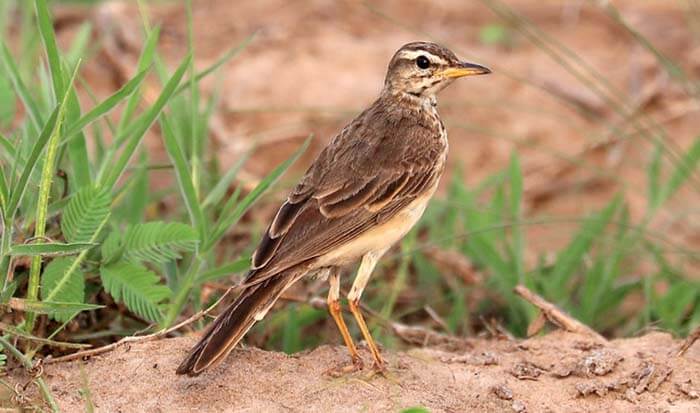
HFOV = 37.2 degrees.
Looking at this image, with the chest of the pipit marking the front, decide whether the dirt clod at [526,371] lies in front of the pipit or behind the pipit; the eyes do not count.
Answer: in front

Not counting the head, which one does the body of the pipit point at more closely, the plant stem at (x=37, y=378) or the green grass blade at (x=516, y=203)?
the green grass blade

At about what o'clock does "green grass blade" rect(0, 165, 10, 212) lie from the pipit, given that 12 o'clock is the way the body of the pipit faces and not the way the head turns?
The green grass blade is roughly at 5 o'clock from the pipit.

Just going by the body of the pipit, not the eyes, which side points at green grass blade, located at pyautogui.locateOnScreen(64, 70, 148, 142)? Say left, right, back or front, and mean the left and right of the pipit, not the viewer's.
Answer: back

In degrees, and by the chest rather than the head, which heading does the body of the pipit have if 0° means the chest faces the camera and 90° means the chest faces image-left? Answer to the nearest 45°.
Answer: approximately 270°

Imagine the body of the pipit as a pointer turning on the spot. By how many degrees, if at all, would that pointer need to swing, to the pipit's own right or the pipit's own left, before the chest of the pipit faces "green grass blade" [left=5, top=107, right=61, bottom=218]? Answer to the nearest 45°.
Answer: approximately 135° to the pipit's own right

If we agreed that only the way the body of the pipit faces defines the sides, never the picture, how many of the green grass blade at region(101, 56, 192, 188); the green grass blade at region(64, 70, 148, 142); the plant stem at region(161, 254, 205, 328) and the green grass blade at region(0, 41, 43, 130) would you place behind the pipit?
4

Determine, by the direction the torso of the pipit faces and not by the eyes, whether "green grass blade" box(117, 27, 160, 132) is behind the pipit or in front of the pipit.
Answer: behind

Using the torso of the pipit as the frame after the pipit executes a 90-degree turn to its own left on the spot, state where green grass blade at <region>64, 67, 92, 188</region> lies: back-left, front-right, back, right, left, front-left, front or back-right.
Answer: left

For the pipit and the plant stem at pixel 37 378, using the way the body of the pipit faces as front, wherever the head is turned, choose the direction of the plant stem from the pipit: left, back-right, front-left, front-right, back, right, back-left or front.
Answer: back-right

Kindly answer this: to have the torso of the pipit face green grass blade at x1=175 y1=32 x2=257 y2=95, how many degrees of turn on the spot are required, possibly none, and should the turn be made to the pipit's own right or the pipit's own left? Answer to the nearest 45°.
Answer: approximately 135° to the pipit's own left

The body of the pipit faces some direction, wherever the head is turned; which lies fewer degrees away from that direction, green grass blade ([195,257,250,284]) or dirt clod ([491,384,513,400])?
the dirt clod

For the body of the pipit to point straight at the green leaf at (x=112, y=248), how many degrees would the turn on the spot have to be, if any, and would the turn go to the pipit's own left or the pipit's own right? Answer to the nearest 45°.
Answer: approximately 180°

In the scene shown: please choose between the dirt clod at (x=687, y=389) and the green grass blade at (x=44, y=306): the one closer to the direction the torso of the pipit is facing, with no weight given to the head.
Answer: the dirt clod
